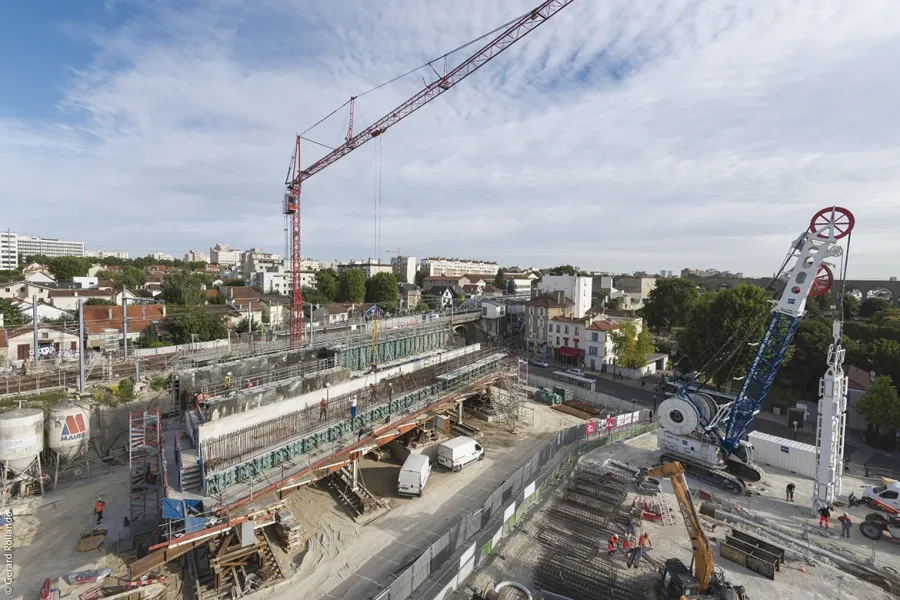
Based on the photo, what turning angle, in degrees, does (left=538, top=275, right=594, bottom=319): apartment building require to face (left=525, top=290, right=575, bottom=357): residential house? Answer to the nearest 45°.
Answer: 0° — it already faces it

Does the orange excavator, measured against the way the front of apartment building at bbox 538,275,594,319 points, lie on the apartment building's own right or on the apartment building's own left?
on the apartment building's own left

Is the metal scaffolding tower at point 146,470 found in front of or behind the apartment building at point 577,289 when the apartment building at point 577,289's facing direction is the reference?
in front

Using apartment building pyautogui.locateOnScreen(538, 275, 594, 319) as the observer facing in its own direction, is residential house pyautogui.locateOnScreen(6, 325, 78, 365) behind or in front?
in front

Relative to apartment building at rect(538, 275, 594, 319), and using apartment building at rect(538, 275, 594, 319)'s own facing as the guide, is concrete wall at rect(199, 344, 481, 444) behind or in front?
in front

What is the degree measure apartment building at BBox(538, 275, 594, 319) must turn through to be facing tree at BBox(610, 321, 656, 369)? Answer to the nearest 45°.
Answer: approximately 45° to its left

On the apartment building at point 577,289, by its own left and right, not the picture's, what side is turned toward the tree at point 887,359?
left

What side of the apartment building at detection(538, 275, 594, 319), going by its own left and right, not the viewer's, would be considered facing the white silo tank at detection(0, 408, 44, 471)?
front

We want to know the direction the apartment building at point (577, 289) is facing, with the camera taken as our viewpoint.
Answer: facing the viewer and to the left of the viewer

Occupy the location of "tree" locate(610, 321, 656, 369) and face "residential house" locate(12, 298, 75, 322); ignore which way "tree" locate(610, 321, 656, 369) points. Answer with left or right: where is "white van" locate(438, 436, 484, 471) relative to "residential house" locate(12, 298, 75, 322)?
left

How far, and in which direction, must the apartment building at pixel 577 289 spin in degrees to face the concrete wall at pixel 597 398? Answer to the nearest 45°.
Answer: approximately 45° to its left

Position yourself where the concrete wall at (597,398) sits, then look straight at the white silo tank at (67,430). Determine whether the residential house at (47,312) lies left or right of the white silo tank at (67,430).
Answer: right
